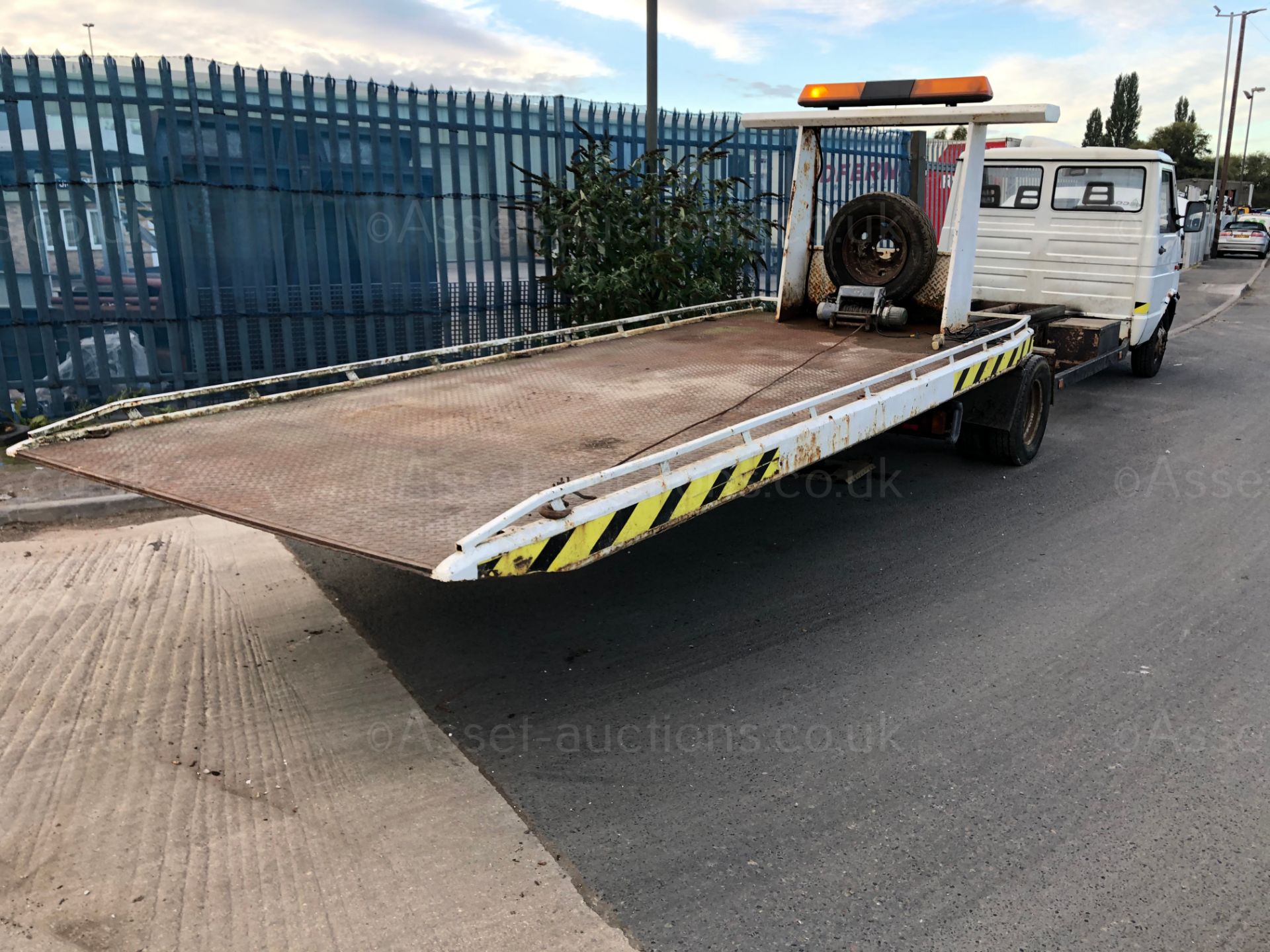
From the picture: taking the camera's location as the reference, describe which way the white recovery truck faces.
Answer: facing away from the viewer and to the right of the viewer

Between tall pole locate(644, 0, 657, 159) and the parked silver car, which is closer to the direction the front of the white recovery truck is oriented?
the parked silver car

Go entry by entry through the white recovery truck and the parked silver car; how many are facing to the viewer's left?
0

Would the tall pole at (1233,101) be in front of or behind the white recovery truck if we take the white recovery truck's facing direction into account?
in front

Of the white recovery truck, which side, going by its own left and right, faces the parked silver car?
front
